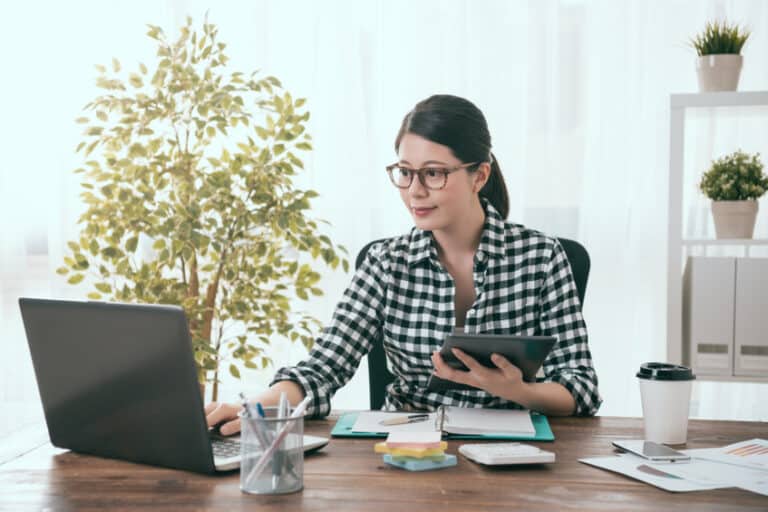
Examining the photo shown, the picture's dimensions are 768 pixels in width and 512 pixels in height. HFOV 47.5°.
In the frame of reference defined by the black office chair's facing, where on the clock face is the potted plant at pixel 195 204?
The potted plant is roughly at 4 o'clock from the black office chair.

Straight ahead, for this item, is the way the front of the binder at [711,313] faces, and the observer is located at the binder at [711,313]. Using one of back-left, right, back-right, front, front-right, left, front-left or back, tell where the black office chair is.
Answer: front-right

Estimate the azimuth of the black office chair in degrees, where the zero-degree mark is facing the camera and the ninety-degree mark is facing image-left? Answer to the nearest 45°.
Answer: approximately 0°

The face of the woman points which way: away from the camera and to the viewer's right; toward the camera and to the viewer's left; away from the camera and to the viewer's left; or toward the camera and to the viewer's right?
toward the camera and to the viewer's left

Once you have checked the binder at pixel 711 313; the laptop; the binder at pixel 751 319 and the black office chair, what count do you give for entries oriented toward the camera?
3

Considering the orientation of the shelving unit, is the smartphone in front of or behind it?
in front

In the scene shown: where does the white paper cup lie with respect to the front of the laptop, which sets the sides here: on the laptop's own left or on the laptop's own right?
on the laptop's own right

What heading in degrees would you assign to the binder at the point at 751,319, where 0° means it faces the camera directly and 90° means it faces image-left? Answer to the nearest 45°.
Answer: approximately 0°

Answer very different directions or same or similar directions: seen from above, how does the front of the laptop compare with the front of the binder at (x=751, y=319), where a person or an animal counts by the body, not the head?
very different directions

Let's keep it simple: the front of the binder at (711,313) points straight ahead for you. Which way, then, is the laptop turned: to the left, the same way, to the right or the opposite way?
the opposite way

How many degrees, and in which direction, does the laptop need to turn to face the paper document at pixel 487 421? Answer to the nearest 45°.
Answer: approximately 45° to its right

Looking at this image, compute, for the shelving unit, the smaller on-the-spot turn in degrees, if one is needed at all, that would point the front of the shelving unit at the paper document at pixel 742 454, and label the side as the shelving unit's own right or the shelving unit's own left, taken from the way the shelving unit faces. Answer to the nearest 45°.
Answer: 0° — it already faces it

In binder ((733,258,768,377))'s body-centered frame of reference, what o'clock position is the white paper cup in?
The white paper cup is roughly at 12 o'clock from the binder.

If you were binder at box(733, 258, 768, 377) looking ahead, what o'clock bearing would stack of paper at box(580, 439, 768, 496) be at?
The stack of paper is roughly at 12 o'clock from the binder.
